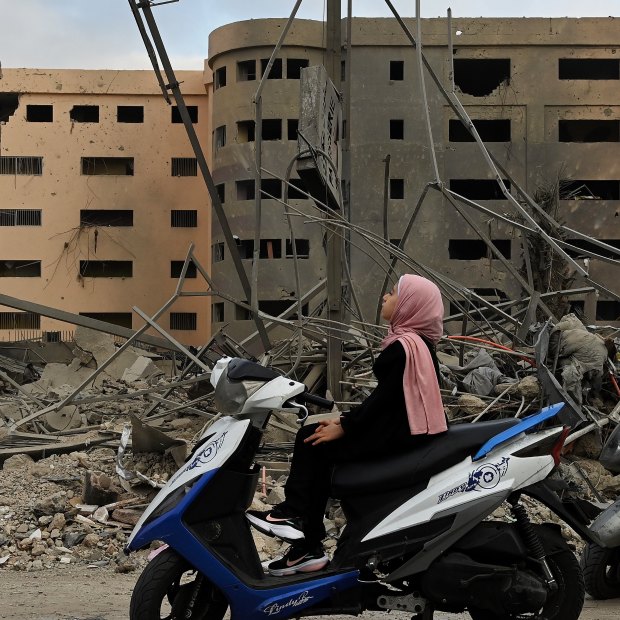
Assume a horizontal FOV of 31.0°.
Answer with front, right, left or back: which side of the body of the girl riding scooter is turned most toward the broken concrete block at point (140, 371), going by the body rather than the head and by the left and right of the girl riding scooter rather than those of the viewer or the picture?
right

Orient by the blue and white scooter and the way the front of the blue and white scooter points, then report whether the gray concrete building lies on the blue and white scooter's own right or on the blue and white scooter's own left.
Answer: on the blue and white scooter's own right

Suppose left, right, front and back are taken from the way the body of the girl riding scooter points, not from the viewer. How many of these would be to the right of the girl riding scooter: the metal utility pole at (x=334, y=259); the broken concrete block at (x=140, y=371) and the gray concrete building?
3

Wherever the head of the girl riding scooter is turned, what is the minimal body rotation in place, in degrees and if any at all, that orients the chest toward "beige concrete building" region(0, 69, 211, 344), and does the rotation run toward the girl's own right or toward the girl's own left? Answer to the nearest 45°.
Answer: approximately 90° to the girl's own right

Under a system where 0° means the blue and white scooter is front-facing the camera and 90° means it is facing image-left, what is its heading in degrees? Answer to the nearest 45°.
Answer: approximately 90°

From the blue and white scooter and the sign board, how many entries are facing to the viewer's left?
1

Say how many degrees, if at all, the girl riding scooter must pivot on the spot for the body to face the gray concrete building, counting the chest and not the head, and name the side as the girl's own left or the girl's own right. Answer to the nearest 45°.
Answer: approximately 90° to the girl's own right

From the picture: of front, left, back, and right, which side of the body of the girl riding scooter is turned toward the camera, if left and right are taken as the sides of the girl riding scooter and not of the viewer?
left

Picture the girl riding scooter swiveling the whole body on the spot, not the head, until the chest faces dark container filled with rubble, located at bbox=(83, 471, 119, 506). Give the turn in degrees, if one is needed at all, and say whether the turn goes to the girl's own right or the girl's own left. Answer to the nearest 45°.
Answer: approximately 45° to the girl's own right

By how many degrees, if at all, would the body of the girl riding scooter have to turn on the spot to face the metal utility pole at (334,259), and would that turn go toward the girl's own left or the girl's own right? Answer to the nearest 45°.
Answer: approximately 90° to the girl's own right
